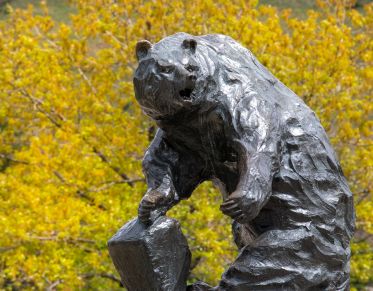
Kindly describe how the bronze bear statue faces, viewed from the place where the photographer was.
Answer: facing the viewer and to the left of the viewer
